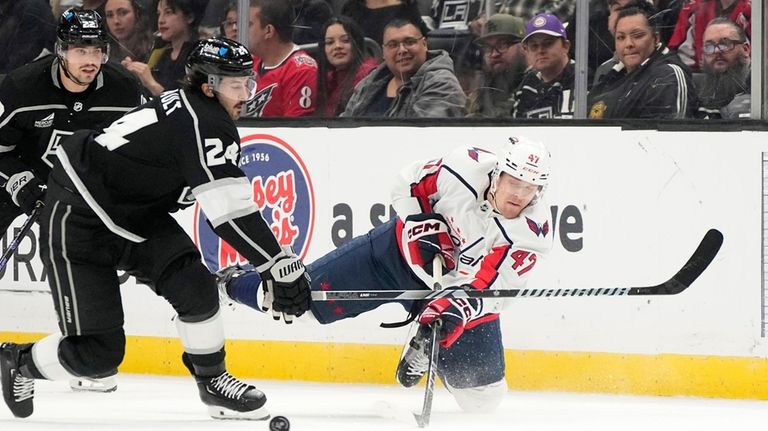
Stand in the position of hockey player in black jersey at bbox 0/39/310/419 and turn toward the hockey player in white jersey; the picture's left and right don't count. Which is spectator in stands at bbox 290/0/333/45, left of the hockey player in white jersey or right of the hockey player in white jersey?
left

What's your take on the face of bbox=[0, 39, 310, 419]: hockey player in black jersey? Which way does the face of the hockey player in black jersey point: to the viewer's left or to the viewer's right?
to the viewer's right

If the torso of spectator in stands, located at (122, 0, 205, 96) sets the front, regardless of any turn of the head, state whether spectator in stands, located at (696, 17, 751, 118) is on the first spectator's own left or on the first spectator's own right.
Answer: on the first spectator's own left

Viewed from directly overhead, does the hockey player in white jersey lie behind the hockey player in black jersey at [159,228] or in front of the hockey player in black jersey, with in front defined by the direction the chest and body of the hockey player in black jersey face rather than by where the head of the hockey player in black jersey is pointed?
in front

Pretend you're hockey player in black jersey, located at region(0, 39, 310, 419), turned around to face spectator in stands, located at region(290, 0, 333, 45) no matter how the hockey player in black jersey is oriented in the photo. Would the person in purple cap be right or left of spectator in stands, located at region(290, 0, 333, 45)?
right

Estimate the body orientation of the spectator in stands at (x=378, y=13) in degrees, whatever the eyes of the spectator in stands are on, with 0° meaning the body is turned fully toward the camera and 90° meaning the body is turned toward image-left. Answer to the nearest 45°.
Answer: approximately 0°

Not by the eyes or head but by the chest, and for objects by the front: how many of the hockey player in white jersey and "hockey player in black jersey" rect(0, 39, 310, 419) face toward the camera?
1

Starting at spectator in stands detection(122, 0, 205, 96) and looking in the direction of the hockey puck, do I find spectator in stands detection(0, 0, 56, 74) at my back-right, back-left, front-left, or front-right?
back-right
